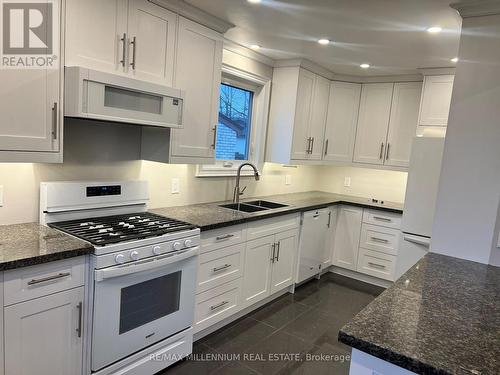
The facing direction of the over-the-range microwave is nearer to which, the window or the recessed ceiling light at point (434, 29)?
the recessed ceiling light

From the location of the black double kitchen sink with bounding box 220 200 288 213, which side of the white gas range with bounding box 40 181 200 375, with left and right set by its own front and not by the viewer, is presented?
left

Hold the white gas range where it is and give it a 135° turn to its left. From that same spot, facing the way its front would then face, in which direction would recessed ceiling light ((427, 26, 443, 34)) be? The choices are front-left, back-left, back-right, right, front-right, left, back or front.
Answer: right

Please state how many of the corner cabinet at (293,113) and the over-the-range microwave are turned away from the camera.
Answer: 0

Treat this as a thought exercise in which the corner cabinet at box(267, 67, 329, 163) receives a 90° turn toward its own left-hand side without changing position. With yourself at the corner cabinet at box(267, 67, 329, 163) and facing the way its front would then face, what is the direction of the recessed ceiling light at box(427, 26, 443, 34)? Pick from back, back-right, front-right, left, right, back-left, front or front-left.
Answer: right

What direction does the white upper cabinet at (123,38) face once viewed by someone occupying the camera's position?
facing the viewer and to the right of the viewer

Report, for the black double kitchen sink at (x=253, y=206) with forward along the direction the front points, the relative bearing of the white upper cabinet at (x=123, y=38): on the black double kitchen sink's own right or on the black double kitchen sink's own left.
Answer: on the black double kitchen sink's own right
